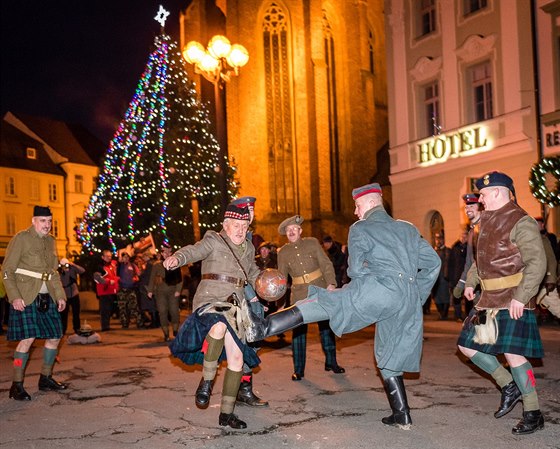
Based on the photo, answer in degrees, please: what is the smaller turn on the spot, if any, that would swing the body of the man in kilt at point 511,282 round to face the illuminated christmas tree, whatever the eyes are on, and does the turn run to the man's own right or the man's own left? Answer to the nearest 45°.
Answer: approximately 90° to the man's own right

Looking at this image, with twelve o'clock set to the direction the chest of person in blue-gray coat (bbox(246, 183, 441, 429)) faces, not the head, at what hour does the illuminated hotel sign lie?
The illuminated hotel sign is roughly at 2 o'clock from the person in blue-gray coat.

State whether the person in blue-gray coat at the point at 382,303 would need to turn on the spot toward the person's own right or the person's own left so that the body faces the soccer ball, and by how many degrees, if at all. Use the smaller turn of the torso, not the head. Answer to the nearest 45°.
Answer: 0° — they already face it

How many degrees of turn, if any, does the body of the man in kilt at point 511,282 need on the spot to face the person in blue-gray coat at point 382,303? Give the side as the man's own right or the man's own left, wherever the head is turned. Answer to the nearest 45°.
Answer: approximately 45° to the man's own right

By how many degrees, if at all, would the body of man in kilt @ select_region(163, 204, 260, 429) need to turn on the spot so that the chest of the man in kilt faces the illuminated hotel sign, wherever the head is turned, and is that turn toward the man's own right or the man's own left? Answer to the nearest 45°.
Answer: approximately 90° to the man's own left

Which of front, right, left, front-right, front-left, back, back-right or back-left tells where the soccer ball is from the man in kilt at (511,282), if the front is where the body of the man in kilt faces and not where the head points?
front-right

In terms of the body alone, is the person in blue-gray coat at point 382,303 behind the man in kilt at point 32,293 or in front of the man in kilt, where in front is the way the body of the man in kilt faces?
in front

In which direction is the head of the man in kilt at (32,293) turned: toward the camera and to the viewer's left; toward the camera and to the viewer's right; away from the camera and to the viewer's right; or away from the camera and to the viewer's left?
toward the camera and to the viewer's right

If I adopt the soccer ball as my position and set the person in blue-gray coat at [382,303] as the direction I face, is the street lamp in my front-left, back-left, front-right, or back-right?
back-left

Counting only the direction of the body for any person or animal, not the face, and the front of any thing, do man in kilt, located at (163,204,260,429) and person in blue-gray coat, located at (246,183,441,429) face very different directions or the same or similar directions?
very different directions

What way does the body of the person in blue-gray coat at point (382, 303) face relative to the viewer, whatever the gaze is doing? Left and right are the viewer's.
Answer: facing away from the viewer and to the left of the viewer

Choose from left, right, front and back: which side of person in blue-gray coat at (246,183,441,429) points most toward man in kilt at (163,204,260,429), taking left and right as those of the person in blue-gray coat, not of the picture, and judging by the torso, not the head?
front

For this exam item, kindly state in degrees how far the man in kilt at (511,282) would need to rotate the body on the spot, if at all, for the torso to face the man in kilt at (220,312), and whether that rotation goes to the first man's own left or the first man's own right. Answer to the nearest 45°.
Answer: approximately 45° to the first man's own right

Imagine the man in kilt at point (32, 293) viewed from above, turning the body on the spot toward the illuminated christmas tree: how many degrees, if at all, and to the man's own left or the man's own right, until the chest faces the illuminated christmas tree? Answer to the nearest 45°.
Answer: approximately 135° to the man's own left
